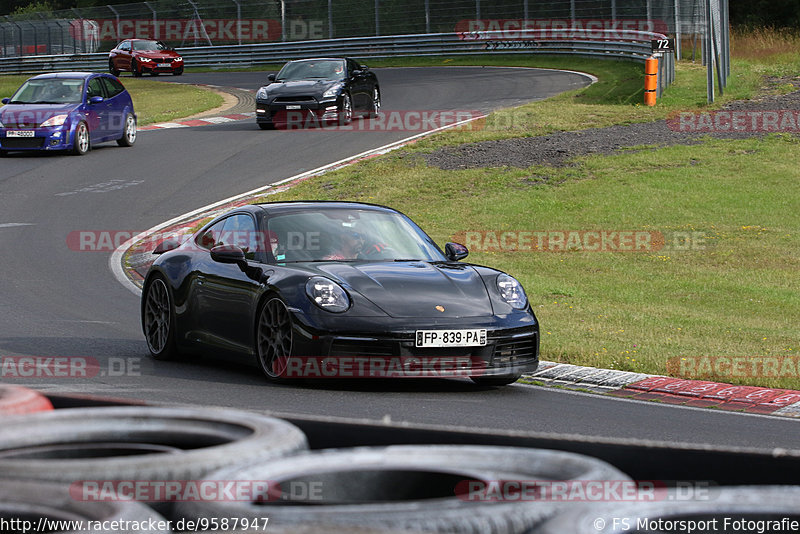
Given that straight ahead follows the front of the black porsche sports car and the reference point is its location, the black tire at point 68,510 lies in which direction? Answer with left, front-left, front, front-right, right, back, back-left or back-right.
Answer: front-right

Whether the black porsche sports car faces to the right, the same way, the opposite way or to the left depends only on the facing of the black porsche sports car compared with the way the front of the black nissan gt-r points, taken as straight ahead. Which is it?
to the left

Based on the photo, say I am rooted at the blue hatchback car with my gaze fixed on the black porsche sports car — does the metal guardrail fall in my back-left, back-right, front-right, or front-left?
back-left

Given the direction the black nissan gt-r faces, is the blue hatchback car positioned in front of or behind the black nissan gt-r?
in front

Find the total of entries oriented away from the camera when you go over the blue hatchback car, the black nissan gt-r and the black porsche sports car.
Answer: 0

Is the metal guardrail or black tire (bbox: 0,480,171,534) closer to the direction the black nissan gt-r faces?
the black tire

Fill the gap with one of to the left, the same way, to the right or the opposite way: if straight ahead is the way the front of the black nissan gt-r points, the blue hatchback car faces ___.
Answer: the same way

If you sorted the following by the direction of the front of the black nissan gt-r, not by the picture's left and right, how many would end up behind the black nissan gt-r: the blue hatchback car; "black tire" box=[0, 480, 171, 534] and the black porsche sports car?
0

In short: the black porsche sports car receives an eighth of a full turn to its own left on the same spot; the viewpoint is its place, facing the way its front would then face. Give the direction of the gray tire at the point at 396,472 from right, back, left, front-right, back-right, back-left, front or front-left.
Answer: right

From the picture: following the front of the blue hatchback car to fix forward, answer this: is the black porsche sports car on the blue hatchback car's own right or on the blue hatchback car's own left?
on the blue hatchback car's own left

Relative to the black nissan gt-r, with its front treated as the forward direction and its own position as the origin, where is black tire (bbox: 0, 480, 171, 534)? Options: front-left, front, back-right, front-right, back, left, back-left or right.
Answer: front-left

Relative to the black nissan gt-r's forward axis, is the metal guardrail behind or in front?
behind

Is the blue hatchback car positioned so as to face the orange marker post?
no

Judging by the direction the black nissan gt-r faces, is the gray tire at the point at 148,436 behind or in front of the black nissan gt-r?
in front

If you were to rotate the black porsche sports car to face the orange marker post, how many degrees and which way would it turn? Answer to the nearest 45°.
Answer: approximately 135° to its left

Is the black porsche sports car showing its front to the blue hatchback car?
no

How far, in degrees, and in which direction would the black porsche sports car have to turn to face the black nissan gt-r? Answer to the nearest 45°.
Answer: approximately 135° to its left

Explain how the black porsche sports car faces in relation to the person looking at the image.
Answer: facing the viewer and to the right of the viewer

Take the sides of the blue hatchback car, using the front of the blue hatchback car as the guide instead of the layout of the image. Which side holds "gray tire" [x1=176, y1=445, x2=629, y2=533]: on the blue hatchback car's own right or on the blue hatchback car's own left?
on the blue hatchback car's own left

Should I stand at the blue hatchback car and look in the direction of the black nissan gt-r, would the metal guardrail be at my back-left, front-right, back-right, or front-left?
front-left

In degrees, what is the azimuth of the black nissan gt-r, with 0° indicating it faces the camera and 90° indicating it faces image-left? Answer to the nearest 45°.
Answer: approximately 45°
